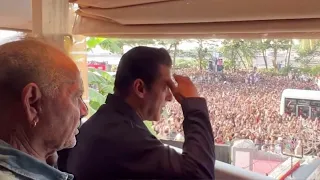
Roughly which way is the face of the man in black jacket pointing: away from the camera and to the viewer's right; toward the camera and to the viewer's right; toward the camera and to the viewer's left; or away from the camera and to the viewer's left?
away from the camera and to the viewer's right

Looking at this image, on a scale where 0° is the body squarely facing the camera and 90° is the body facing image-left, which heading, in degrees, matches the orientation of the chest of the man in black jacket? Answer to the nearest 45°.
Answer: approximately 225°
